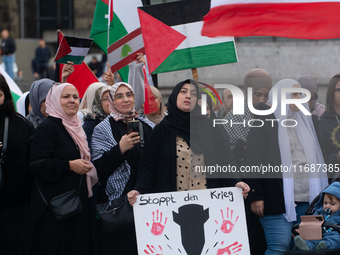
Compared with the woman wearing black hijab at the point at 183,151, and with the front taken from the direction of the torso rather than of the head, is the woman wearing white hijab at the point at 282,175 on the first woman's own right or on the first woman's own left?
on the first woman's own left

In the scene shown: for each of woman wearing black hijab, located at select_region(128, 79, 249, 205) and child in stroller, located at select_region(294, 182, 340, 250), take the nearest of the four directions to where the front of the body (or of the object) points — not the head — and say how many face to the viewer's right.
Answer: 0

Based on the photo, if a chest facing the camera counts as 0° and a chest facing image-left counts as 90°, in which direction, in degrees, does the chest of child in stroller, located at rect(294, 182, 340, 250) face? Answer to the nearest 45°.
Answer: approximately 45°

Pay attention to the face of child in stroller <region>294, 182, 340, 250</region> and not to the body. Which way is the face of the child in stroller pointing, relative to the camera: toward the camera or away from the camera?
toward the camera

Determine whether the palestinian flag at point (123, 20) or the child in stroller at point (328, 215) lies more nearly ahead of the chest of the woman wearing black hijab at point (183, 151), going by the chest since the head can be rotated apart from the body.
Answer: the child in stroller

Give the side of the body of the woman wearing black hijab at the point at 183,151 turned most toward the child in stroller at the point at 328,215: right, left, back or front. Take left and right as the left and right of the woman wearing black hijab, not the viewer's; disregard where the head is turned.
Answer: left

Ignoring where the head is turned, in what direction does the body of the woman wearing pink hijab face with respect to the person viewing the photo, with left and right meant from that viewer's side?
facing the viewer and to the right of the viewer

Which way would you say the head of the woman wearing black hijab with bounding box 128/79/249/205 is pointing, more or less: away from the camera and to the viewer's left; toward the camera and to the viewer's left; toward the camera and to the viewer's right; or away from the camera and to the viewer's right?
toward the camera and to the viewer's right

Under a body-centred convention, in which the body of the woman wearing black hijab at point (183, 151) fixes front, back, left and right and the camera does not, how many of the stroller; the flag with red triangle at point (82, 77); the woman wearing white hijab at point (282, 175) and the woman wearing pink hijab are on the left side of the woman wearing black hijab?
2

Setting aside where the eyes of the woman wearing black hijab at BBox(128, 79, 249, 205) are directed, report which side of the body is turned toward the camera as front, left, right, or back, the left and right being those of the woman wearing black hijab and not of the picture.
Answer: front

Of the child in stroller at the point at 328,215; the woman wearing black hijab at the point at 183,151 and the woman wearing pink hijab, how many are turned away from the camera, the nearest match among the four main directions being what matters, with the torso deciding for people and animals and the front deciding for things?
0

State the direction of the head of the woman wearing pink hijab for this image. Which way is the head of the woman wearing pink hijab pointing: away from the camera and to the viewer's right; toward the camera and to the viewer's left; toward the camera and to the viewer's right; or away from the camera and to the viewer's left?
toward the camera and to the viewer's right

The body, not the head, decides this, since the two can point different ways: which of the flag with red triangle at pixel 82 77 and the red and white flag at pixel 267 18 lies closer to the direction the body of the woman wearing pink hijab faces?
the red and white flag

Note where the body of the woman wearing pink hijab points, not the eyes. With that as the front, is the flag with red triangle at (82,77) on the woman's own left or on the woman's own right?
on the woman's own left
